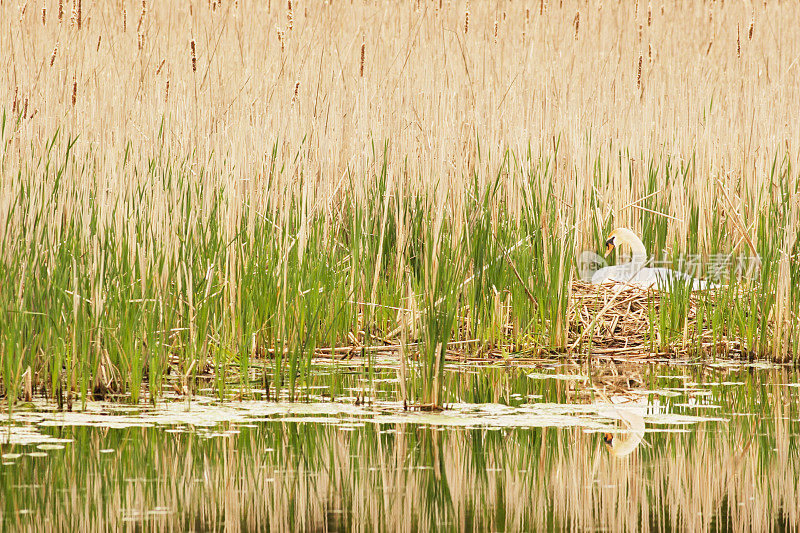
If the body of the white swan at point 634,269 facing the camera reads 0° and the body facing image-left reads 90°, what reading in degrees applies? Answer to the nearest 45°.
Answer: approximately 90°
